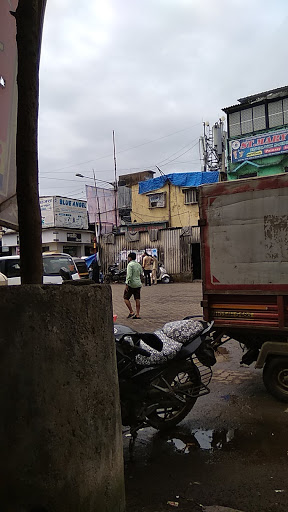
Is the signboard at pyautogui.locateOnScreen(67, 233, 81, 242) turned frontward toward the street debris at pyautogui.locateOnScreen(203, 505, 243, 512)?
yes

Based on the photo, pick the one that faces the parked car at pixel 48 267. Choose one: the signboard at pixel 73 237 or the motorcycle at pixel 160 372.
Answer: the signboard

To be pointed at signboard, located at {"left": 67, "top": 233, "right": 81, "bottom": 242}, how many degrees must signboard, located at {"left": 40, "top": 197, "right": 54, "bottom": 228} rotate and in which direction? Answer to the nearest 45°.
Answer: approximately 135° to its left

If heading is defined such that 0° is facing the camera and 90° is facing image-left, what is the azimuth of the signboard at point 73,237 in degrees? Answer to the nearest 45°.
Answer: approximately 0°

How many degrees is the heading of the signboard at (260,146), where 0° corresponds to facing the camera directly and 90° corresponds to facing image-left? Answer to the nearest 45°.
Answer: approximately 45°

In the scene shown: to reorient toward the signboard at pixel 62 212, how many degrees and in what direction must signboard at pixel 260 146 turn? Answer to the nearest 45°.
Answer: approximately 90° to its right

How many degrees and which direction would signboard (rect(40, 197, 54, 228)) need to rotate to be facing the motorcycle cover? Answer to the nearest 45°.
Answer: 0° — it already faces it

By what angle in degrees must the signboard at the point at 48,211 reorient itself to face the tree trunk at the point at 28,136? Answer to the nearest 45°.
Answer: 0° — it already faces it
